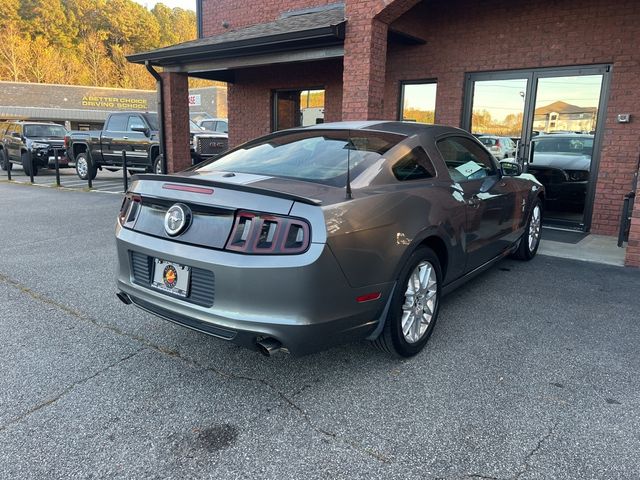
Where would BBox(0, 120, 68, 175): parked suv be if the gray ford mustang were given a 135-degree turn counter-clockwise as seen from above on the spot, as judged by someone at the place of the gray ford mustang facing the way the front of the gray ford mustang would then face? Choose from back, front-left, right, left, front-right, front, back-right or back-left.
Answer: front-right

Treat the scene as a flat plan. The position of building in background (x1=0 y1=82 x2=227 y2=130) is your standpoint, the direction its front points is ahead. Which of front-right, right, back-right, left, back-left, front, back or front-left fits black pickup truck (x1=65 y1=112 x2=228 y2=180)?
front-right

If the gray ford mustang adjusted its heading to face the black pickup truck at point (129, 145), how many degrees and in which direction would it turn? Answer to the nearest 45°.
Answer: approximately 90° to its left

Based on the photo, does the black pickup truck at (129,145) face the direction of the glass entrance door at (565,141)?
yes

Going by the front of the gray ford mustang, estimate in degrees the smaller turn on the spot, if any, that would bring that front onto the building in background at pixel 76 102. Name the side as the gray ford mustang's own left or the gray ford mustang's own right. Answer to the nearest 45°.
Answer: approximately 90° to the gray ford mustang's own left

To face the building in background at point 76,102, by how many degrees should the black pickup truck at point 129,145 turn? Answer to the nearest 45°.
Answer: approximately 135° to its left

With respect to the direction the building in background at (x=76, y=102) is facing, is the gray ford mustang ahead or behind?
ahead

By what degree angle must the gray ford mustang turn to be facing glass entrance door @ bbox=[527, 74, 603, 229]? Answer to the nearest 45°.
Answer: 0° — it already faces it

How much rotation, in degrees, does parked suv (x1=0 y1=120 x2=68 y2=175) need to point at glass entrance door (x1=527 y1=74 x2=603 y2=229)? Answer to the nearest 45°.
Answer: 0° — it already faces it

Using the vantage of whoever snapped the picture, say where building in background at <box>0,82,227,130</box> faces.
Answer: facing the viewer and to the right of the viewer

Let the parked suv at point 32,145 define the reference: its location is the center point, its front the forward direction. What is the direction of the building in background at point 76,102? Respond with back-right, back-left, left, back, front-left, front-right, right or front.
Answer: back-left

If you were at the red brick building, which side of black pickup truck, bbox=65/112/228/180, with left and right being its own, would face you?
front

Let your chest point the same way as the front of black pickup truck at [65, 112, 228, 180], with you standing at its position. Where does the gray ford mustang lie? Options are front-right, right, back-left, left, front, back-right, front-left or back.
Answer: front-right

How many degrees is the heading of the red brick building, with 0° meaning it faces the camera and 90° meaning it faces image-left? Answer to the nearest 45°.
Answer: approximately 45°

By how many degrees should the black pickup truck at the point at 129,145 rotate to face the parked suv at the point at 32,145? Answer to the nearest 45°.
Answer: approximately 180°
